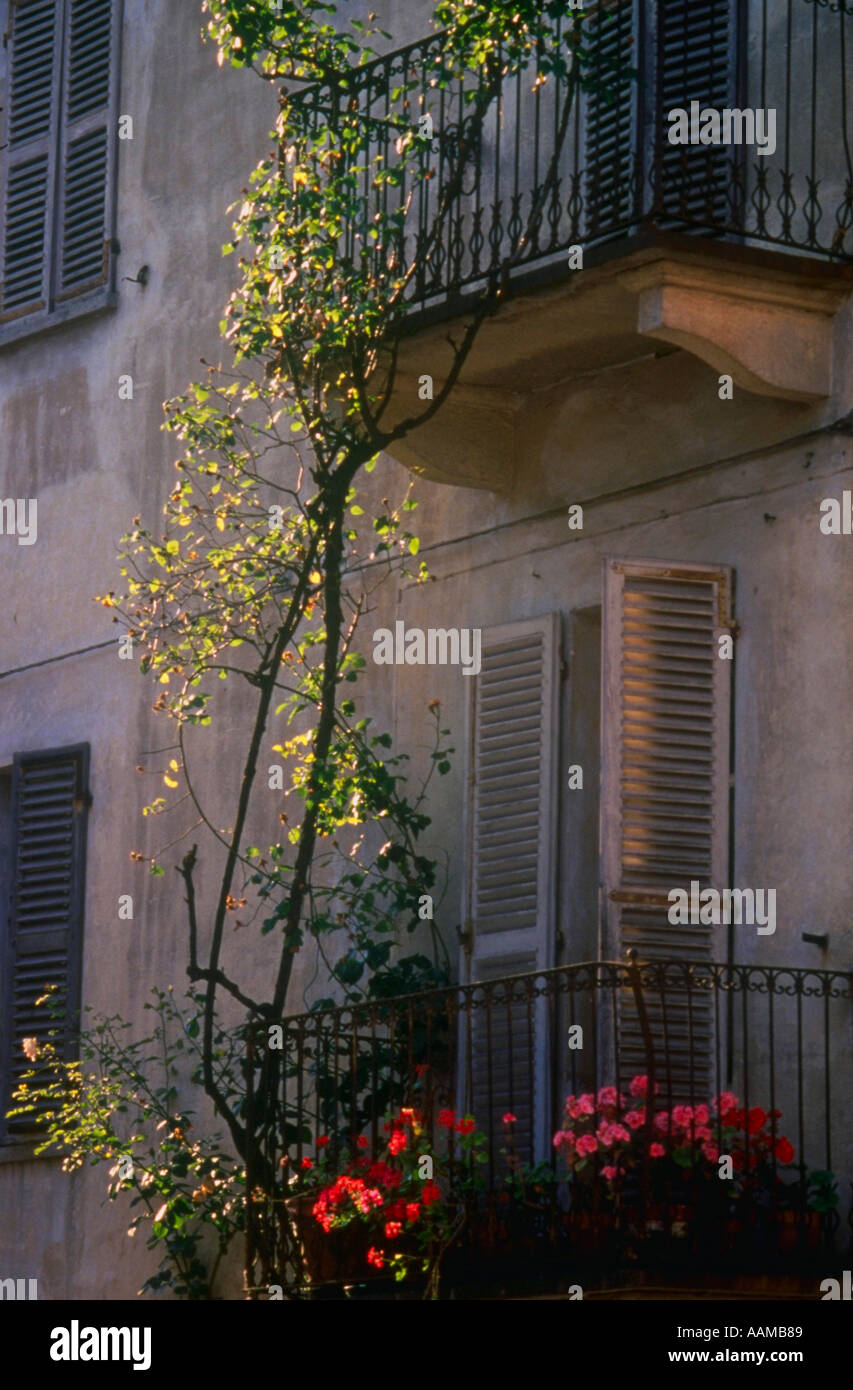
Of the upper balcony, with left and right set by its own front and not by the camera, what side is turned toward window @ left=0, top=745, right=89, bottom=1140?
right

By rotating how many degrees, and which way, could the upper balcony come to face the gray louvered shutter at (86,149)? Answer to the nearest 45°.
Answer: approximately 90° to its right

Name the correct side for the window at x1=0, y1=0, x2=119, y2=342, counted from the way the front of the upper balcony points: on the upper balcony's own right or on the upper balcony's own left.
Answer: on the upper balcony's own right

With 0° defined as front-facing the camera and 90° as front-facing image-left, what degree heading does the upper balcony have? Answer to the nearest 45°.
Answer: approximately 45°

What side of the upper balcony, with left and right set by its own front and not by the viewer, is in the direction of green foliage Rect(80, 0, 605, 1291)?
right
